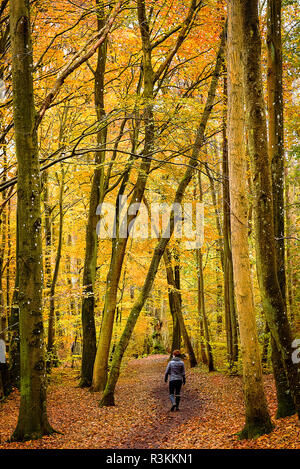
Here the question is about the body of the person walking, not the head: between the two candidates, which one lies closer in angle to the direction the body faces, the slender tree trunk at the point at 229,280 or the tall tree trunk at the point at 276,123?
the slender tree trunk

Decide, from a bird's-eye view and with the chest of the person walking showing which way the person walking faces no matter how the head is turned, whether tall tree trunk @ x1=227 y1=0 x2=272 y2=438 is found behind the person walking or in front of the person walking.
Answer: behind

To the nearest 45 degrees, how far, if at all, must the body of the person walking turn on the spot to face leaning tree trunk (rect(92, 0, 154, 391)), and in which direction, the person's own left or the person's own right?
approximately 45° to the person's own left

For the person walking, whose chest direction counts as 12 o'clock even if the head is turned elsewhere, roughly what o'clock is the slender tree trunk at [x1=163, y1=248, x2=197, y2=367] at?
The slender tree trunk is roughly at 12 o'clock from the person walking.

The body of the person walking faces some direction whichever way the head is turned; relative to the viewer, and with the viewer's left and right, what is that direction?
facing away from the viewer

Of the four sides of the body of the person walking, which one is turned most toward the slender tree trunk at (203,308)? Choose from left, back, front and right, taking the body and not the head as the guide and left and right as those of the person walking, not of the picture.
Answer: front

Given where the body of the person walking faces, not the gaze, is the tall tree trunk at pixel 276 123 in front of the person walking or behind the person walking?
behind
